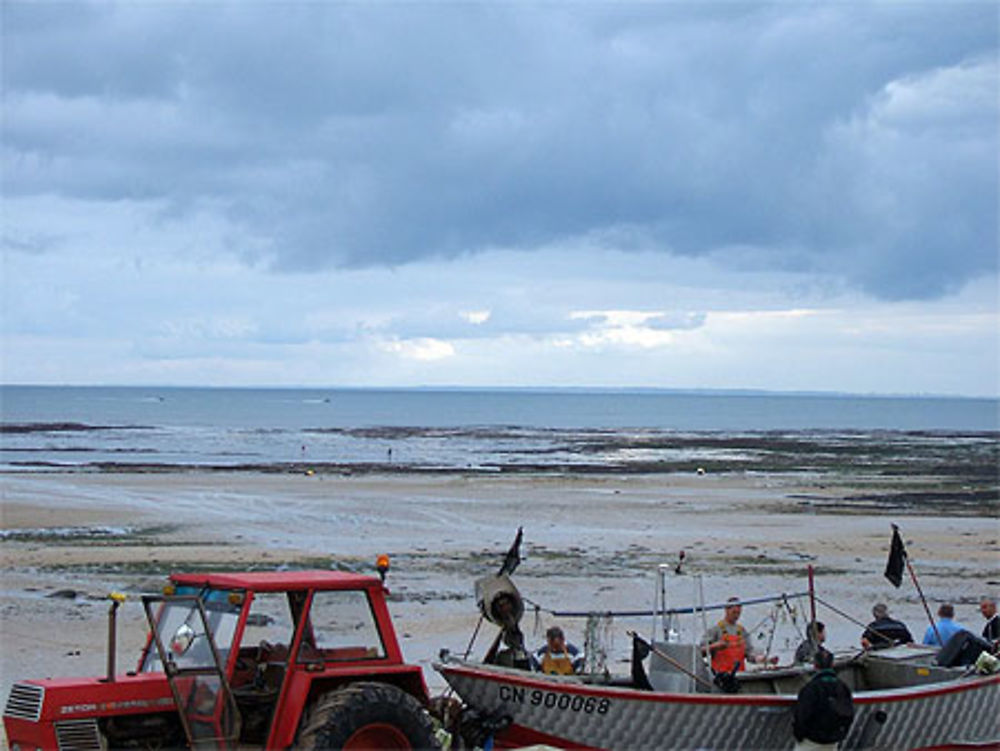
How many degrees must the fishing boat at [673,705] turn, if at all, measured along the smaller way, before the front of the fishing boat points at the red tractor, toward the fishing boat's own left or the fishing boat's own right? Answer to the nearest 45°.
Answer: approximately 45° to the fishing boat's own left

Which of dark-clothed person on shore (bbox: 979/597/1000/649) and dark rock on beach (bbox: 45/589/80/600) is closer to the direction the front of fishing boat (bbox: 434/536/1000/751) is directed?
the dark rock on beach

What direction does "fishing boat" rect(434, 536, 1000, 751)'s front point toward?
to the viewer's left

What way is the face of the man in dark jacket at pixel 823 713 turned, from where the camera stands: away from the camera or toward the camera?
away from the camera

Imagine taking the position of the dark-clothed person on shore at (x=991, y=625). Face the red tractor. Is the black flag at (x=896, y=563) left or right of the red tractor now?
right

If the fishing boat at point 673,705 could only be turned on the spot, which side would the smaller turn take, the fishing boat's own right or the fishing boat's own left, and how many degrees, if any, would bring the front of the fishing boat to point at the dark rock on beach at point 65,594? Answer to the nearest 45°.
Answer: approximately 45° to the fishing boat's own right
